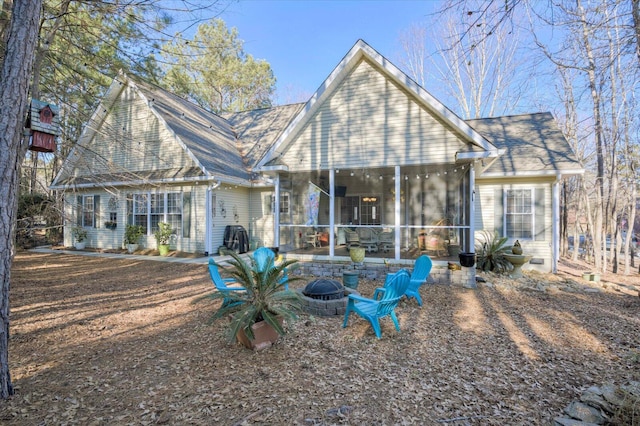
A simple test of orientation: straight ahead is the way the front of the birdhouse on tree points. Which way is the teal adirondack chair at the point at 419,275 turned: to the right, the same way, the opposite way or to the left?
to the right

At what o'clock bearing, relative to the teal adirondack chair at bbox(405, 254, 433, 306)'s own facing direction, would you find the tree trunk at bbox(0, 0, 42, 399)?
The tree trunk is roughly at 12 o'clock from the teal adirondack chair.

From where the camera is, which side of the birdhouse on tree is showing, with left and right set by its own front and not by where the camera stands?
front

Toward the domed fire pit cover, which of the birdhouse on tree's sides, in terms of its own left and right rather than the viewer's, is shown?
left

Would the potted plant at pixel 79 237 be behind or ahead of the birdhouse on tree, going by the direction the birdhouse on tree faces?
behind

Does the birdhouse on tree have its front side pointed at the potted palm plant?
no

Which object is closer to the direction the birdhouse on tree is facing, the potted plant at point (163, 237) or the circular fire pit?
the circular fire pit

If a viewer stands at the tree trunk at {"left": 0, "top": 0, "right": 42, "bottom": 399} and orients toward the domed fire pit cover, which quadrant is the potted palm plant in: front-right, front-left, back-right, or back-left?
front-right

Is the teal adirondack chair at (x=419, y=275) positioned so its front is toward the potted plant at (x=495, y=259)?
no

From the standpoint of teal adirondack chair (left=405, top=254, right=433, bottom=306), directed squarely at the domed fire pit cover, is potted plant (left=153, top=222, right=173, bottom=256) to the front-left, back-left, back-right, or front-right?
front-right

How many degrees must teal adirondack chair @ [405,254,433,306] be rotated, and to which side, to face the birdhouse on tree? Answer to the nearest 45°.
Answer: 0° — it already faces it

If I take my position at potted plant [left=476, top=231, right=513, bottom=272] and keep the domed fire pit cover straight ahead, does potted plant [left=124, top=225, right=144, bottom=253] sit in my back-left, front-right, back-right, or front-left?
front-right

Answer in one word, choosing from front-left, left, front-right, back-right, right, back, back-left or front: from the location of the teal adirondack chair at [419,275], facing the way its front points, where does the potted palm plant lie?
front

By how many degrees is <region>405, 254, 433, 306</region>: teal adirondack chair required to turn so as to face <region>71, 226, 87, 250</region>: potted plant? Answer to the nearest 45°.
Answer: approximately 45° to its right
